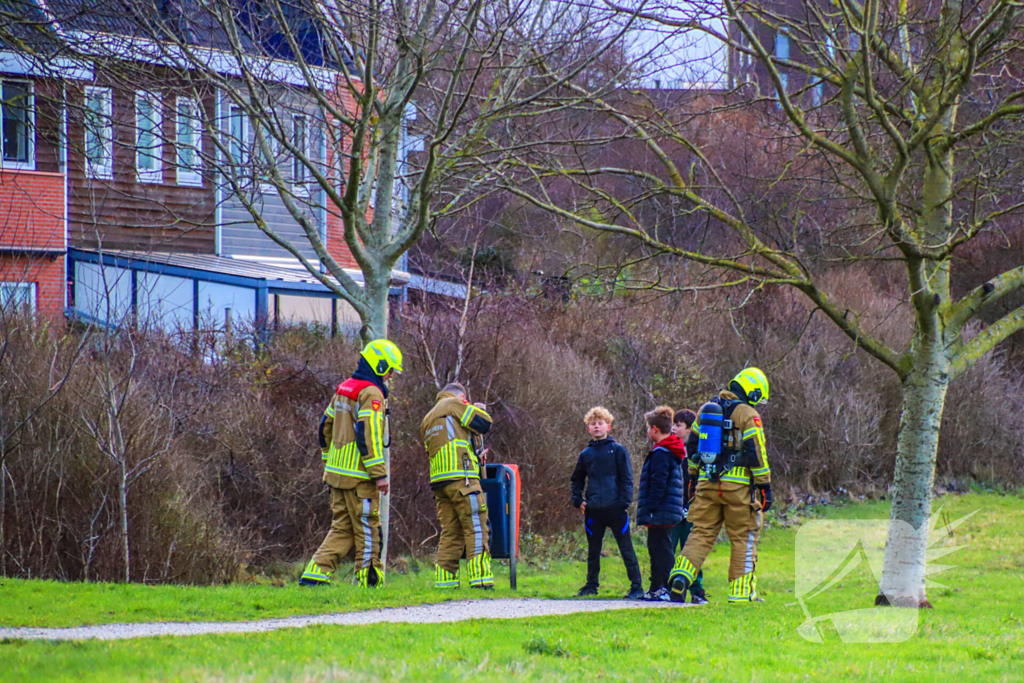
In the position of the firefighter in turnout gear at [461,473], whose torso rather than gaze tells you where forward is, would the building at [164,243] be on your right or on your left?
on your left

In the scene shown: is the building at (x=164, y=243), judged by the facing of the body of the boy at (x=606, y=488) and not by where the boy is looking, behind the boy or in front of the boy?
behind

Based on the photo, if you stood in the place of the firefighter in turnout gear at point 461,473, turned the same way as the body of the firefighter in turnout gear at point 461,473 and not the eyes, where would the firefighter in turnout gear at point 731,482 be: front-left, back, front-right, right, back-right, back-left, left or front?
front-right

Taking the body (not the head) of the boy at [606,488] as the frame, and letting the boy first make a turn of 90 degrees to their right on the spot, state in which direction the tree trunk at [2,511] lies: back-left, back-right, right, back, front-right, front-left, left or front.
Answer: front

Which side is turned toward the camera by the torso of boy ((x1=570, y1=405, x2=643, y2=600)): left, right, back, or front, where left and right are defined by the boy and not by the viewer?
front

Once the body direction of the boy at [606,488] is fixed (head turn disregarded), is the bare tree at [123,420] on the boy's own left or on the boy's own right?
on the boy's own right

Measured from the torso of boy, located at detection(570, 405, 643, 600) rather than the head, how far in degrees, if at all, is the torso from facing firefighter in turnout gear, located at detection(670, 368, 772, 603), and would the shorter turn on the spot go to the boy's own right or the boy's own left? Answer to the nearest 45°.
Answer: approximately 90° to the boy's own left

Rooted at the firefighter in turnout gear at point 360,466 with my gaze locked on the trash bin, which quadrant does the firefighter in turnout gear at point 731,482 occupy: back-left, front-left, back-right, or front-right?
front-right

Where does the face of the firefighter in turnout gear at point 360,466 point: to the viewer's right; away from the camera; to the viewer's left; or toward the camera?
to the viewer's right

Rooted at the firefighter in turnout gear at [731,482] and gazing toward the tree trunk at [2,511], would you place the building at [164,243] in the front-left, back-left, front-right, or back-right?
front-right

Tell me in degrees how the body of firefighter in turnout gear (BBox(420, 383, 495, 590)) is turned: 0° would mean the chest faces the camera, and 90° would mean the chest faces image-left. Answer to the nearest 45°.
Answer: approximately 225°

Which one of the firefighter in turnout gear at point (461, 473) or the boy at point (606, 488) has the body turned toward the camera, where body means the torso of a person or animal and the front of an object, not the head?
the boy

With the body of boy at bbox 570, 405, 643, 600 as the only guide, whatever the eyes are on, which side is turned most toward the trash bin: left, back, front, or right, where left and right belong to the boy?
right

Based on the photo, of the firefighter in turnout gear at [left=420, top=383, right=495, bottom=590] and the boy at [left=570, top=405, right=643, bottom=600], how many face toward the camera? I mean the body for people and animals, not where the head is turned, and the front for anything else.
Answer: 1
